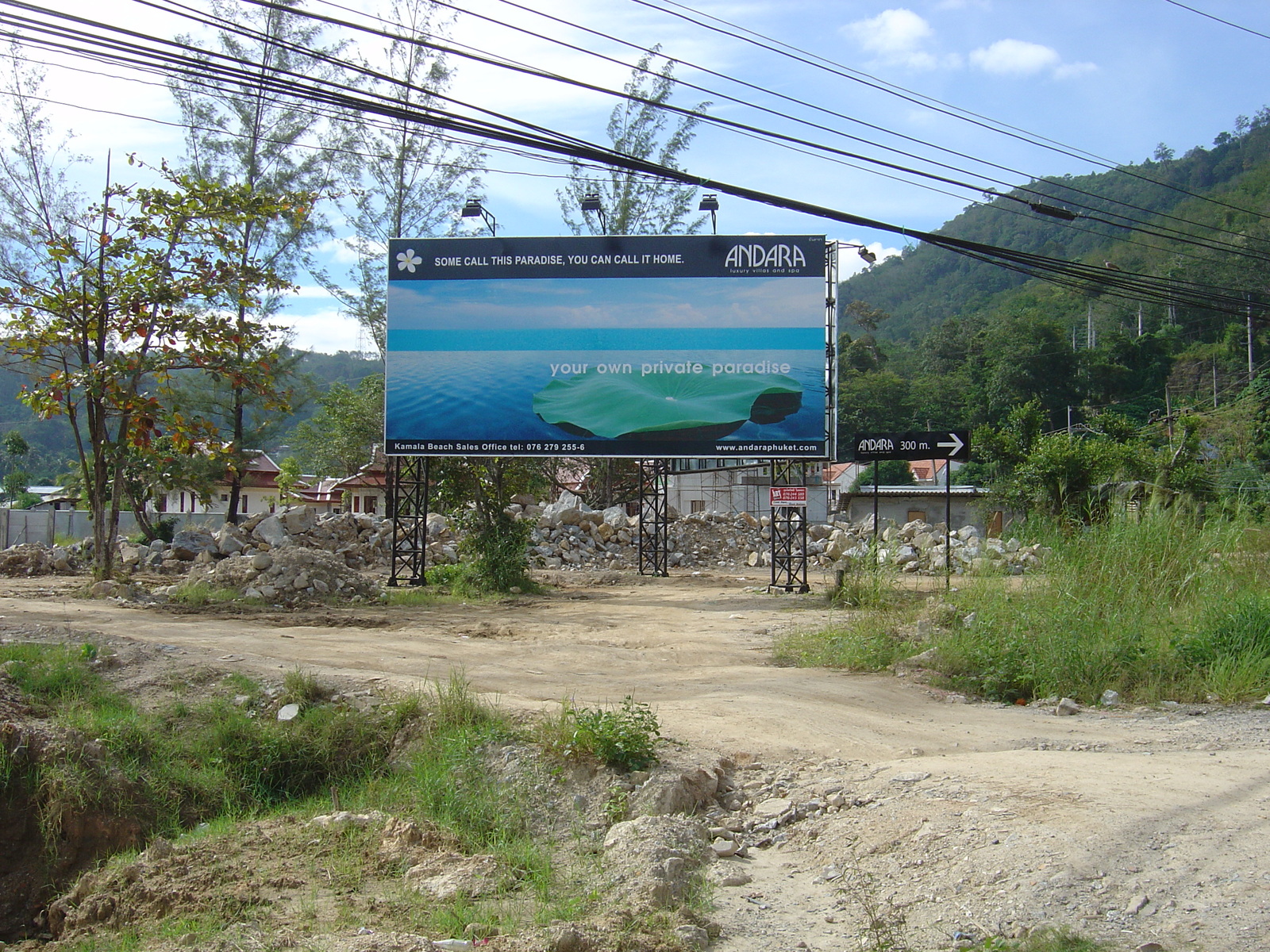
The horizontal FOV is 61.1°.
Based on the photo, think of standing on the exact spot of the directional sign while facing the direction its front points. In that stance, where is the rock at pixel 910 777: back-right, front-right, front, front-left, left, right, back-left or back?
front

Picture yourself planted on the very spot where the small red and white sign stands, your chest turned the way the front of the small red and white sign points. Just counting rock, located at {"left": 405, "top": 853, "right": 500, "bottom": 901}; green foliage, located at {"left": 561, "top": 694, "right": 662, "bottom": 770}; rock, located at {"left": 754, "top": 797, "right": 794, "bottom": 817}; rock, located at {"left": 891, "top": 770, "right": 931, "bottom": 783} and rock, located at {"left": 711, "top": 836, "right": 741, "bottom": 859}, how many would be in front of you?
5

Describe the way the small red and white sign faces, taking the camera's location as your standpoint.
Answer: facing the viewer

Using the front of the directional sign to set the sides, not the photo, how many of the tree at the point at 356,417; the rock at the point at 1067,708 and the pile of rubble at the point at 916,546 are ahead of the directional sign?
1

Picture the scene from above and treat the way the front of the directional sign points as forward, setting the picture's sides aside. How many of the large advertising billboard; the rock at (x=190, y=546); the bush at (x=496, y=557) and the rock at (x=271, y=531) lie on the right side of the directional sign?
4

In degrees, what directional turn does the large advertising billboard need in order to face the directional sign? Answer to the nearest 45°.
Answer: approximately 90° to its left

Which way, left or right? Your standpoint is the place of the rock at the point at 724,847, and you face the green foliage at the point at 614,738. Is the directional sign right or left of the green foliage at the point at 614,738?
right

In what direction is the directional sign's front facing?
toward the camera

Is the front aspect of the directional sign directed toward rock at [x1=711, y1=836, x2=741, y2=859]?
yes

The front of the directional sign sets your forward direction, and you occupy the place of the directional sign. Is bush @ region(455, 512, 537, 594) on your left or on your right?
on your right

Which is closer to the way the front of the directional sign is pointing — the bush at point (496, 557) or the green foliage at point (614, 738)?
the green foliage

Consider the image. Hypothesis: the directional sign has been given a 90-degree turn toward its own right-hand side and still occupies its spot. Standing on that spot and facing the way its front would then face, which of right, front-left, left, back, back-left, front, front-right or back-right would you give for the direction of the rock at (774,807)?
left

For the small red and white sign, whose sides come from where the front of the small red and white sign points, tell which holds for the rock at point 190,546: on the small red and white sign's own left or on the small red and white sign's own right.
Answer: on the small red and white sign's own right

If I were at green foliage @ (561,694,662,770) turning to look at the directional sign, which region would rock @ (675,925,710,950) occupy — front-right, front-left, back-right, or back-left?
back-right

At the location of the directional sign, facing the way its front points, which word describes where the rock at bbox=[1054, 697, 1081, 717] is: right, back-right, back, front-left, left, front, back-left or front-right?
front
